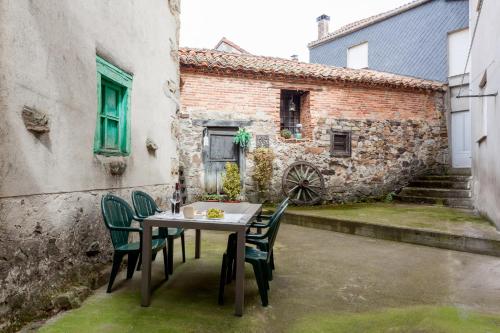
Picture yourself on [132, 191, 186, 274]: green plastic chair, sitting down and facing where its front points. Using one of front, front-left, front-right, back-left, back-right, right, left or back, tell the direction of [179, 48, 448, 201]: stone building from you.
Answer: left

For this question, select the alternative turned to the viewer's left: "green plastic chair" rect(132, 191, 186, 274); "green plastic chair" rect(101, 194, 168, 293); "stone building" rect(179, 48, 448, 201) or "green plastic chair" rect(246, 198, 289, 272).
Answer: "green plastic chair" rect(246, 198, 289, 272)

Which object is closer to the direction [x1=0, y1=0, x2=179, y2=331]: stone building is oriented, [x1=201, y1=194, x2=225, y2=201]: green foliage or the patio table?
the patio table

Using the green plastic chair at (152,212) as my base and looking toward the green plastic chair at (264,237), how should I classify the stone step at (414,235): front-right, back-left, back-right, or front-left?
front-left

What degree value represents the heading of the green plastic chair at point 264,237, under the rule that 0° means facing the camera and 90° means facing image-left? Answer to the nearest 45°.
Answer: approximately 90°

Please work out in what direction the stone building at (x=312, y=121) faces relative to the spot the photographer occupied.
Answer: facing the viewer and to the right of the viewer

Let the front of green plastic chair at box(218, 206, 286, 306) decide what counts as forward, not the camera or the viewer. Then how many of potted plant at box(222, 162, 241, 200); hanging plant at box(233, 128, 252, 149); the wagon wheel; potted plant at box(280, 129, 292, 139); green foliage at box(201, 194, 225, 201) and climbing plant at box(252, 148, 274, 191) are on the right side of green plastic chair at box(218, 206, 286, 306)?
6

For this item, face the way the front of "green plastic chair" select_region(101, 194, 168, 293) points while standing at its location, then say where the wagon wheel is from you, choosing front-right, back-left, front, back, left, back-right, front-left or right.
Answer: left

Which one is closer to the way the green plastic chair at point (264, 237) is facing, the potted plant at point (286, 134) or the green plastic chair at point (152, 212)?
the green plastic chair

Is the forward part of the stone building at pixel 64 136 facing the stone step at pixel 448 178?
no

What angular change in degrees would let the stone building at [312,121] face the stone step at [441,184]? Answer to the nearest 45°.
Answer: approximately 45° to its left

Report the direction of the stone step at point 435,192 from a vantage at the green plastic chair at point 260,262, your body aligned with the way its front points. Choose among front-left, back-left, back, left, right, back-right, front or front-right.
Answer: back-right

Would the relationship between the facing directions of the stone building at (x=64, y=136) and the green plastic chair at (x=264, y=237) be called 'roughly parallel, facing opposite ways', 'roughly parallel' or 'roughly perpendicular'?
roughly parallel, facing opposite ways

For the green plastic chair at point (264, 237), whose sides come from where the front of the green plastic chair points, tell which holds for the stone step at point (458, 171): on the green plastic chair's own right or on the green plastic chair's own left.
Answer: on the green plastic chair's own right

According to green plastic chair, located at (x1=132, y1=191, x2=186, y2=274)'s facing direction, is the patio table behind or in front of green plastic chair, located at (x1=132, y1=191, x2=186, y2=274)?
in front

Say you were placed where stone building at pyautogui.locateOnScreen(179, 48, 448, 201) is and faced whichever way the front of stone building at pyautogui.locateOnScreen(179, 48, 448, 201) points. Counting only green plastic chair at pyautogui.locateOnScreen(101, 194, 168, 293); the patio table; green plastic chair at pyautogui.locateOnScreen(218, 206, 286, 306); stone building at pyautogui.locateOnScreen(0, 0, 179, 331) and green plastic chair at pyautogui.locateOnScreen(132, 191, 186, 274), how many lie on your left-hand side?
0

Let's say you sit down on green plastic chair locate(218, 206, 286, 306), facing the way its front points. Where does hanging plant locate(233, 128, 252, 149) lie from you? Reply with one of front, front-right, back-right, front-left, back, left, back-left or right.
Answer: right

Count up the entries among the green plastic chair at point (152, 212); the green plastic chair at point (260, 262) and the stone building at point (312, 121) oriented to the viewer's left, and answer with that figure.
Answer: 1

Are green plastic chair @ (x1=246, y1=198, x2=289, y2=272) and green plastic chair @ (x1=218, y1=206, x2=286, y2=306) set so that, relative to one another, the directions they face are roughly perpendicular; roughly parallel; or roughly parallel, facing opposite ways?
roughly parallel

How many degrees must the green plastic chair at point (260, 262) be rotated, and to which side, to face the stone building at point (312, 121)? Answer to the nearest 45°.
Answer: approximately 90° to its right
